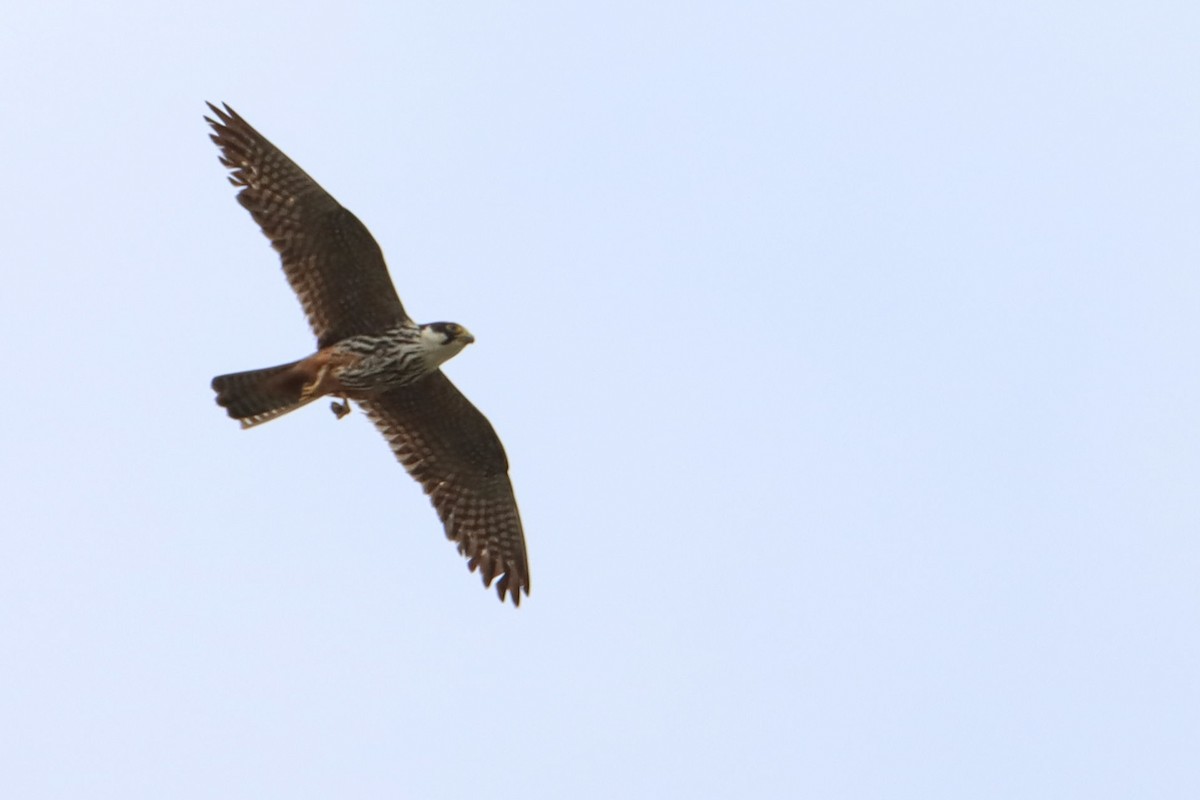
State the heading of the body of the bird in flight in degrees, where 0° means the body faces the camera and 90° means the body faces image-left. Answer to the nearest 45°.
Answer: approximately 270°
